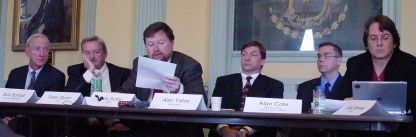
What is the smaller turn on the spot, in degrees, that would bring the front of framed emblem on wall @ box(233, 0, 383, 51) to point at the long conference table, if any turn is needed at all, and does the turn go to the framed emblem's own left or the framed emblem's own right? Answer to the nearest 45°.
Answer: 0° — it already faces it

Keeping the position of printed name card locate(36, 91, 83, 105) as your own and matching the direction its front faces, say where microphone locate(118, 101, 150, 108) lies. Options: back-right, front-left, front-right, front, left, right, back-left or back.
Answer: front-left

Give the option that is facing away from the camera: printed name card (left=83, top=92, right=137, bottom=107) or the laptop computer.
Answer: the laptop computer

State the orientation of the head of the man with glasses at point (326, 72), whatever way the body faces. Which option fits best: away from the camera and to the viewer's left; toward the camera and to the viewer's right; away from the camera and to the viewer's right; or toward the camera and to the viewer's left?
toward the camera and to the viewer's left

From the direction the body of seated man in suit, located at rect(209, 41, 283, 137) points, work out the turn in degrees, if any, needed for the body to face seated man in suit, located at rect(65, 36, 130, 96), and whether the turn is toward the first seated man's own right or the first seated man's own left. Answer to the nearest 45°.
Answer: approximately 45° to the first seated man's own right

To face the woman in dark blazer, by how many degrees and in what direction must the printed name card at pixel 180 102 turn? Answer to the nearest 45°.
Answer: approximately 90° to its left

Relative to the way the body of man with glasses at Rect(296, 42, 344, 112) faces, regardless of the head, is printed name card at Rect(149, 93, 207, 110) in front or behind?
in front

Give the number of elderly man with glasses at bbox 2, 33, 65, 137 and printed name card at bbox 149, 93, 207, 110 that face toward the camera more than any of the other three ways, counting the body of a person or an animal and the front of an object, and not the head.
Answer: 2
